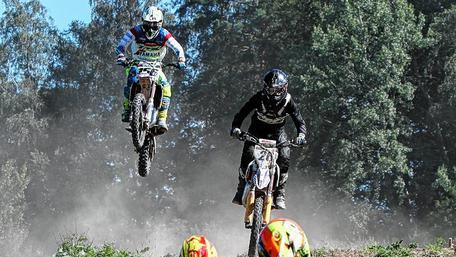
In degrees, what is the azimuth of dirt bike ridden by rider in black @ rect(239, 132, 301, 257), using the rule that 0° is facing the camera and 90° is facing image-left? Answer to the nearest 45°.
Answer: approximately 0°

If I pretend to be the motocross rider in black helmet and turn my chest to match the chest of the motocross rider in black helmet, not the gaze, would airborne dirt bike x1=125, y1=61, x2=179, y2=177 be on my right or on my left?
on my right

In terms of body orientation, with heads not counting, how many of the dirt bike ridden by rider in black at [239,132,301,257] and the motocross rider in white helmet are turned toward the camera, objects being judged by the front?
2

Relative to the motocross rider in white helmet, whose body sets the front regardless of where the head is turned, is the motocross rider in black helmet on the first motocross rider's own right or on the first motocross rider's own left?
on the first motocross rider's own left

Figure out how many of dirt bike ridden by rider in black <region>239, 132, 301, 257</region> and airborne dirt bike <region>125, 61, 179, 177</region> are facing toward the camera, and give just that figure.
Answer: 2

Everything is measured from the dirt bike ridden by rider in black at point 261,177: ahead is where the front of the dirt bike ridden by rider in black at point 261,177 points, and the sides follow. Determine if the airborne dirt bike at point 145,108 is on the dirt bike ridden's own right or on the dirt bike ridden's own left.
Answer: on the dirt bike ridden's own right

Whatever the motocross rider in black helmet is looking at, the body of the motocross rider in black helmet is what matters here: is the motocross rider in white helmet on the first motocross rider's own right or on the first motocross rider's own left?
on the first motocross rider's own right
